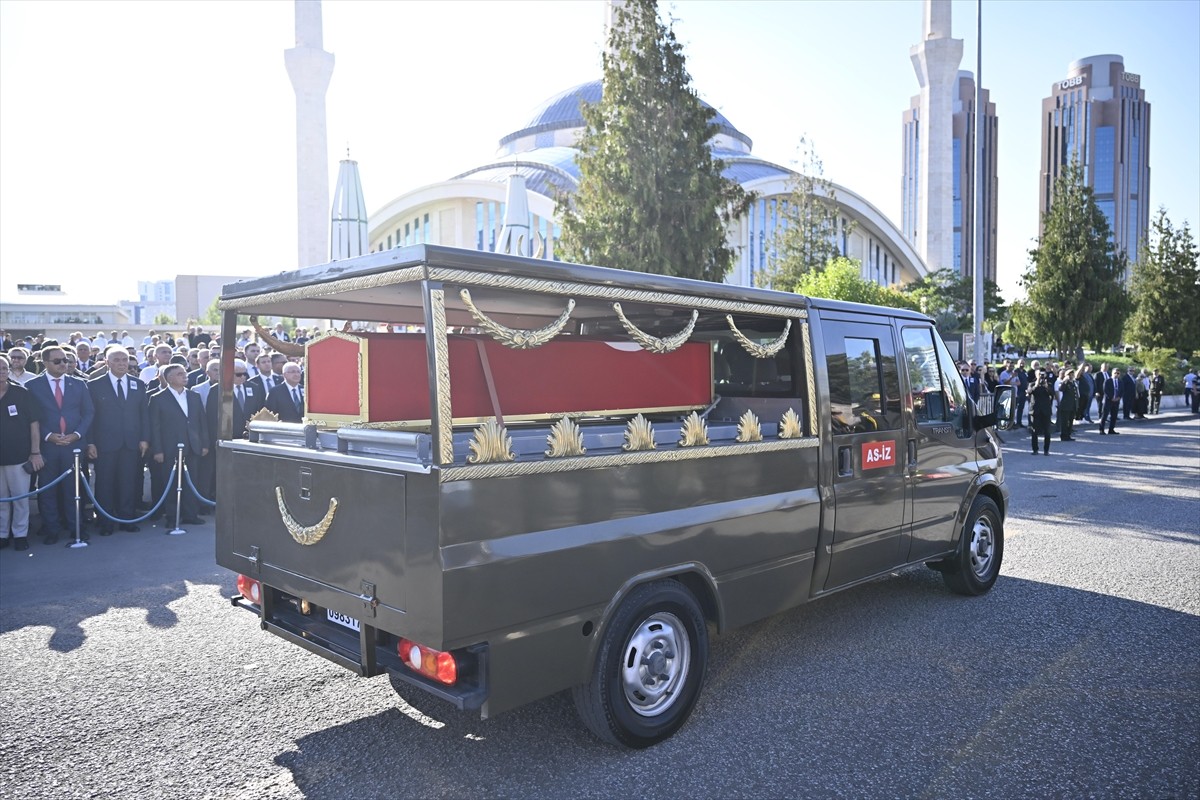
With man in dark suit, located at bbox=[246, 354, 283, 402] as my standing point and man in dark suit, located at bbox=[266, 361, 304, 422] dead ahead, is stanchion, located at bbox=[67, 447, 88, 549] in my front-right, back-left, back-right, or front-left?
front-right

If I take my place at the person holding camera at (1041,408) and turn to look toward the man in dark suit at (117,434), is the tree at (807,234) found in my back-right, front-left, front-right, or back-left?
back-right

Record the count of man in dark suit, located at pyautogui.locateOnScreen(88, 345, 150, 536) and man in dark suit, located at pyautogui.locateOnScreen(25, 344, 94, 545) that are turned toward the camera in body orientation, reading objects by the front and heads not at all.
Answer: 2

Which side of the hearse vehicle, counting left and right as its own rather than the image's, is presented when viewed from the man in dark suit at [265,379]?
left

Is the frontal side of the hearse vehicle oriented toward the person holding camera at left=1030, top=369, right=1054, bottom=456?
yes

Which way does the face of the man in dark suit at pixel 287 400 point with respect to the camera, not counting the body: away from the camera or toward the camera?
toward the camera

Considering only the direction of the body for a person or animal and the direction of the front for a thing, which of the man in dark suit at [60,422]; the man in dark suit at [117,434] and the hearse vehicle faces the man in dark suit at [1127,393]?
the hearse vehicle

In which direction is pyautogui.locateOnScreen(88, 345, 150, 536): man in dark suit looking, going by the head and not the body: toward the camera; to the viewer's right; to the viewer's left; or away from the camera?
toward the camera

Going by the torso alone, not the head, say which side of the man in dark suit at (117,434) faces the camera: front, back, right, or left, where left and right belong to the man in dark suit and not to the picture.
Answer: front

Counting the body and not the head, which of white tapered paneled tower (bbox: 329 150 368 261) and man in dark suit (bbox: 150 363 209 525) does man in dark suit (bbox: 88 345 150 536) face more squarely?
the man in dark suit

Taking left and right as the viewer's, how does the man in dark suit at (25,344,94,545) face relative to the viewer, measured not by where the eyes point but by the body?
facing the viewer

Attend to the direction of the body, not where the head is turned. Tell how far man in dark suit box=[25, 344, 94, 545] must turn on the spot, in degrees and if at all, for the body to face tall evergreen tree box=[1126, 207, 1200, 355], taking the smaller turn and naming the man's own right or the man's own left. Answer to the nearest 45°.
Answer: approximately 90° to the man's own left

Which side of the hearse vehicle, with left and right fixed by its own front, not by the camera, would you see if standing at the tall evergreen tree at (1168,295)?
front

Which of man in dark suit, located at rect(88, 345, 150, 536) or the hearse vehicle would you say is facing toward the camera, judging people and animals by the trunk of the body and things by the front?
the man in dark suit

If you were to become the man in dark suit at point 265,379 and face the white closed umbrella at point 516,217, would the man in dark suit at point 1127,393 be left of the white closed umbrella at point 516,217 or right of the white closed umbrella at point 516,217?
right

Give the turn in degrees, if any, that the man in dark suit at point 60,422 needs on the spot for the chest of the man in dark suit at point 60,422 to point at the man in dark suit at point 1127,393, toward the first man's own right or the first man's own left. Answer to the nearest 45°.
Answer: approximately 90° to the first man's own left
